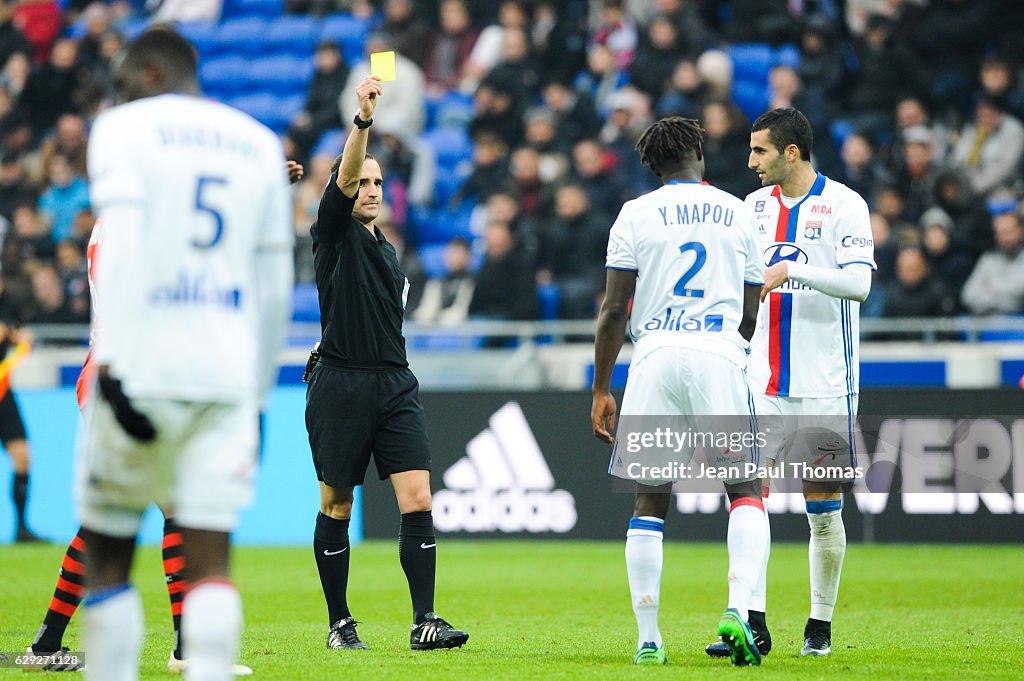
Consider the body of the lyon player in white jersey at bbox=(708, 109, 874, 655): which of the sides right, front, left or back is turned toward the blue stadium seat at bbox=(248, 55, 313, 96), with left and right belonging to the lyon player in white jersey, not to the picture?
right

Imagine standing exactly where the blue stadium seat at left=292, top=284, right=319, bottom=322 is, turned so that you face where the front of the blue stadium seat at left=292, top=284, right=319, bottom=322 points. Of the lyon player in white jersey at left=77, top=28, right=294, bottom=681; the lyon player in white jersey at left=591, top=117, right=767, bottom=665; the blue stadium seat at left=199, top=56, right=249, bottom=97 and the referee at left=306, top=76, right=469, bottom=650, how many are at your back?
1

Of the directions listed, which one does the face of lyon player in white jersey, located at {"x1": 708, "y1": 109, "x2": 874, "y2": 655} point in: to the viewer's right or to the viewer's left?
to the viewer's left

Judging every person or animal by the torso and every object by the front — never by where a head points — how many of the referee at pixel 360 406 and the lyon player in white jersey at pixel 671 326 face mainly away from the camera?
1

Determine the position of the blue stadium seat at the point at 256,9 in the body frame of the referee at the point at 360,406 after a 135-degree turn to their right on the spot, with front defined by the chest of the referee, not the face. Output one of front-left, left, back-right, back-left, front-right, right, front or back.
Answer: right

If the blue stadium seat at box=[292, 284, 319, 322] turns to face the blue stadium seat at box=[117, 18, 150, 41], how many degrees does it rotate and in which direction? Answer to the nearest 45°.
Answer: approximately 135° to its right

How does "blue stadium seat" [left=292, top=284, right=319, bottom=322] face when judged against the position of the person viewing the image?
facing the viewer

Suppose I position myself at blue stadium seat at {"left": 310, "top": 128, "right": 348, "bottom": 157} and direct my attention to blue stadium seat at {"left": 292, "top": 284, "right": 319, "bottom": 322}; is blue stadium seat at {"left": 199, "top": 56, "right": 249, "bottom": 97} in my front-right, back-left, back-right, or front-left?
back-right

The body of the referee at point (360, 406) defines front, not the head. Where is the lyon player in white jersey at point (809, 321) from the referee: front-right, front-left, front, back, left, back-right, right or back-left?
front-left

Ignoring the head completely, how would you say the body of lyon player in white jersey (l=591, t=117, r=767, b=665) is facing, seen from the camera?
away from the camera

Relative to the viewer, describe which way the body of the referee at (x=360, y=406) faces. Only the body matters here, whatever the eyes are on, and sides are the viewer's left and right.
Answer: facing the viewer and to the right of the viewer

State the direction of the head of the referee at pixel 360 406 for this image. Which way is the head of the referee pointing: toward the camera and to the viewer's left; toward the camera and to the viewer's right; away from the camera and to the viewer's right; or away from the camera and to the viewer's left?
toward the camera and to the viewer's right

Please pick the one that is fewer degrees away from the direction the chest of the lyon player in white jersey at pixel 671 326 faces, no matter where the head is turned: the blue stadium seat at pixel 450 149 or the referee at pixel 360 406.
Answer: the blue stadium seat
